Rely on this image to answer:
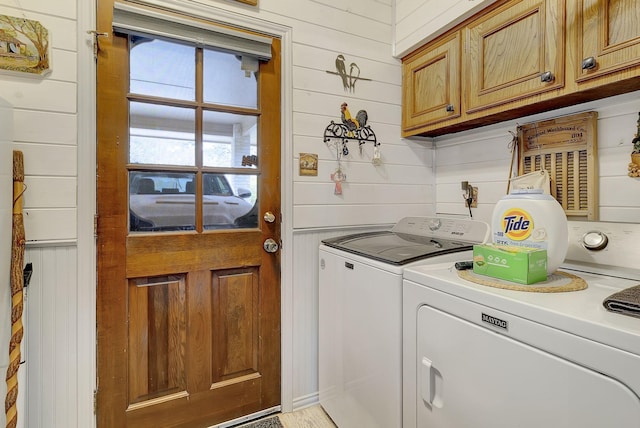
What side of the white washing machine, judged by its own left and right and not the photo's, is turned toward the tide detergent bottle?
left

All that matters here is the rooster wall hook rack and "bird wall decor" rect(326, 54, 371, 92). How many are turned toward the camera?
2

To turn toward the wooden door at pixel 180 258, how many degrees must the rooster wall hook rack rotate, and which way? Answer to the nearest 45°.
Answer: approximately 45° to its right

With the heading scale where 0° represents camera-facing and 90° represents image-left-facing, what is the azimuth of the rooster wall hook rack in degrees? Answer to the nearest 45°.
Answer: approximately 0°

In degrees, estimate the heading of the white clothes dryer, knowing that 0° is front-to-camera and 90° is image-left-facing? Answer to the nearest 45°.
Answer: approximately 45°

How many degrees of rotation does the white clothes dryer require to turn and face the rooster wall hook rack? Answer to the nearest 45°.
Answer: approximately 90° to its right

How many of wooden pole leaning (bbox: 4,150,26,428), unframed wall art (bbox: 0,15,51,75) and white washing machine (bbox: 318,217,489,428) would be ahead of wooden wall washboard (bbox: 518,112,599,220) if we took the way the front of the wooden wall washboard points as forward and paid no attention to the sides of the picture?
3
